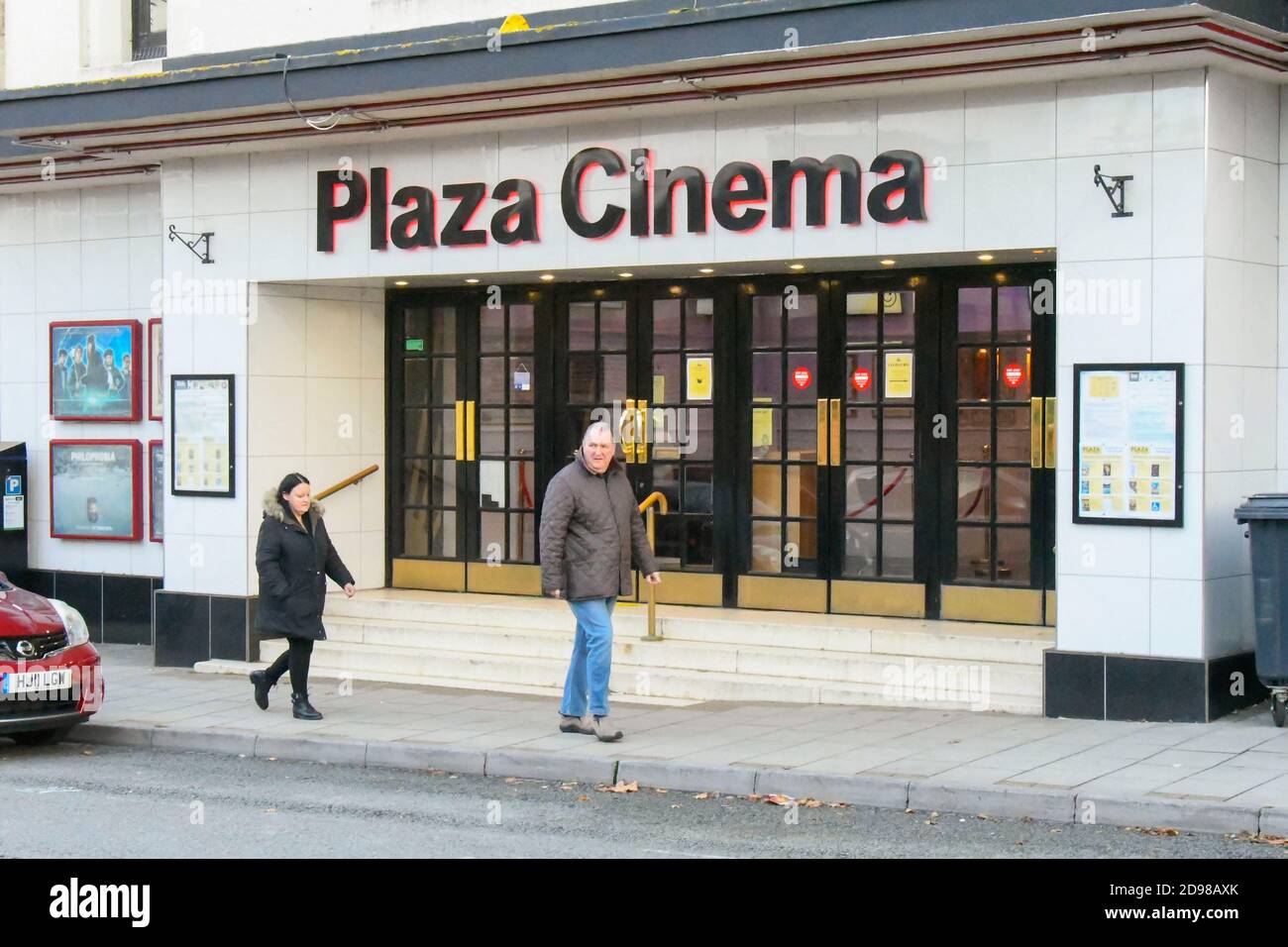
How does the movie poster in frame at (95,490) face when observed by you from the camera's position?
facing the viewer

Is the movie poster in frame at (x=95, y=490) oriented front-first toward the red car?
yes

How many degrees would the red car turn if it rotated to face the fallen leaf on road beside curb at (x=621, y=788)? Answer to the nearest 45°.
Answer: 0° — it already faces it

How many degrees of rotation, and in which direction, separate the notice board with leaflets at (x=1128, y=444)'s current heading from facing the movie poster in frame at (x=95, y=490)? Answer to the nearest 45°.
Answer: approximately 90° to its right

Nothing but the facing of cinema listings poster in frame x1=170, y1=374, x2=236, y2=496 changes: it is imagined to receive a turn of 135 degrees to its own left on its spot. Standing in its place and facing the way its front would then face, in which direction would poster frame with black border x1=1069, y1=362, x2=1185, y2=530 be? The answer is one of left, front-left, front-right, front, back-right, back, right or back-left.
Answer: right

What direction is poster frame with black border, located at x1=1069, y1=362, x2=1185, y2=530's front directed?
toward the camera

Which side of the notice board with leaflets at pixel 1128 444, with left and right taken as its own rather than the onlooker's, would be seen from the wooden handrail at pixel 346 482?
right

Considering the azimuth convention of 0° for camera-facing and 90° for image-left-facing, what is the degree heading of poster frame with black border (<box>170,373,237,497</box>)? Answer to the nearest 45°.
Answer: approximately 0°

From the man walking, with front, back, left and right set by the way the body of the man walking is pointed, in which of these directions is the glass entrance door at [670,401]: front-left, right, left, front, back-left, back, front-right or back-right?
back-left

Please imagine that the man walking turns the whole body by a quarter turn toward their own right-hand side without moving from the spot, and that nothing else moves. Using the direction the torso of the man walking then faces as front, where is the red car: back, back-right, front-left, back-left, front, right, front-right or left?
front-right

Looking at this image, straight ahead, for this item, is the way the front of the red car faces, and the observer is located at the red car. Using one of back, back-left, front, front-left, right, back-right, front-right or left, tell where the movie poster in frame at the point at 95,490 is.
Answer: back-left

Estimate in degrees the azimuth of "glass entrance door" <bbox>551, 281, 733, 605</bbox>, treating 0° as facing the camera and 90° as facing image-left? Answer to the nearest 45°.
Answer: approximately 0°

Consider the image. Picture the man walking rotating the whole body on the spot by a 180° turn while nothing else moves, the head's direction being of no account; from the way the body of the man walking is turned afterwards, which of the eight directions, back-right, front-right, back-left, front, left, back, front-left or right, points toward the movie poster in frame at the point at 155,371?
front
